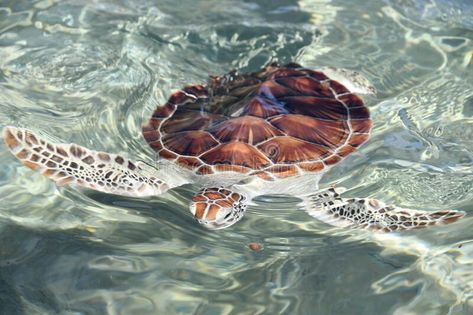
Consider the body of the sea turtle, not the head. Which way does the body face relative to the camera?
toward the camera
